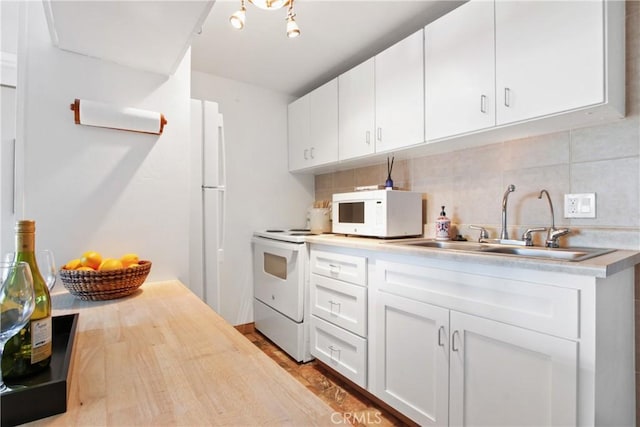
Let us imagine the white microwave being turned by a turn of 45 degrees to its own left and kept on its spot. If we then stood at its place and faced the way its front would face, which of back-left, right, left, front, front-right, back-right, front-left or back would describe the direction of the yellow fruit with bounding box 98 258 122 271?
front-right

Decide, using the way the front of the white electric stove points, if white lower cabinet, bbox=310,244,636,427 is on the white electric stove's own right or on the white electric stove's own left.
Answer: on the white electric stove's own left

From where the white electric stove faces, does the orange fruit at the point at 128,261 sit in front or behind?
in front

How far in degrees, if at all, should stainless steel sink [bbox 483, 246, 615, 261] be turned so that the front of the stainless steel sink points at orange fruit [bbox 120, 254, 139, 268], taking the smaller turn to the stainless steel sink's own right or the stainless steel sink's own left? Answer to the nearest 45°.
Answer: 0° — it already faces it

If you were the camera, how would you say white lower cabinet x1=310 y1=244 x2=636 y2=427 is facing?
facing the viewer and to the left of the viewer

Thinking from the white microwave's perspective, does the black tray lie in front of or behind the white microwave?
in front

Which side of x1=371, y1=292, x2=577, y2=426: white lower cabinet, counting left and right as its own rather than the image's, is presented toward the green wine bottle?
front

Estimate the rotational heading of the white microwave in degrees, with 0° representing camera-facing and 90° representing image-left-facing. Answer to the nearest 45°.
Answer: approximately 45°

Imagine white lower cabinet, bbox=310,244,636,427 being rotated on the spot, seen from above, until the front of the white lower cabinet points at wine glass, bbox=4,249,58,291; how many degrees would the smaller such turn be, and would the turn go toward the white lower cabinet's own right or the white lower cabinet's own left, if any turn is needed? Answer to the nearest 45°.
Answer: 0° — it already faces it

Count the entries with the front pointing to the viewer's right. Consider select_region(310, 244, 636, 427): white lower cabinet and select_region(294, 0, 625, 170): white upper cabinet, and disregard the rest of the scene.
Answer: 0
